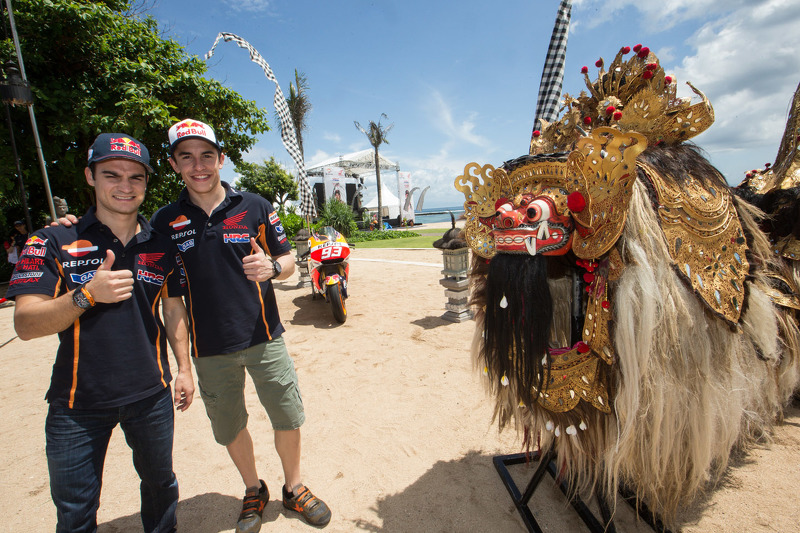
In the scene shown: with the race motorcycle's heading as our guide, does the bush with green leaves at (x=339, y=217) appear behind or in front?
behind

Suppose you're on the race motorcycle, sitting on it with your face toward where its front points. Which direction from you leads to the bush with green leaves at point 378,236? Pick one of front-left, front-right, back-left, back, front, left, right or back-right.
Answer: back

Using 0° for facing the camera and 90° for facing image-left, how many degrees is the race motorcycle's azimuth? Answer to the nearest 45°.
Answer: approximately 0°

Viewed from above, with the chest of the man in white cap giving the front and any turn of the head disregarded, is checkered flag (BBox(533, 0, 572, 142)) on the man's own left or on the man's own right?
on the man's own left

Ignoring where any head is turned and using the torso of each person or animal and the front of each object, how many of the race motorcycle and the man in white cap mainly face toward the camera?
2

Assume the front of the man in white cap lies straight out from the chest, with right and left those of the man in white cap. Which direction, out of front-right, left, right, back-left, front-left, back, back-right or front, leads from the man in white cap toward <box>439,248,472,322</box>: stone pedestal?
back-left

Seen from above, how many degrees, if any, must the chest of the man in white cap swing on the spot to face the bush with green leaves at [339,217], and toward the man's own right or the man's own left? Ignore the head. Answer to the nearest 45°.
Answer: approximately 180°

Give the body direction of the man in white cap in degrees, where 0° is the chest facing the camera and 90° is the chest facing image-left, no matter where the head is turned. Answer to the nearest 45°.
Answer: approximately 0°

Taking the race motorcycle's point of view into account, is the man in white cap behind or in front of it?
in front

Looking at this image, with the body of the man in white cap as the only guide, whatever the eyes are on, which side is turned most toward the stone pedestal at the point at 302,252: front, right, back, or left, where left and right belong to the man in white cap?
back
